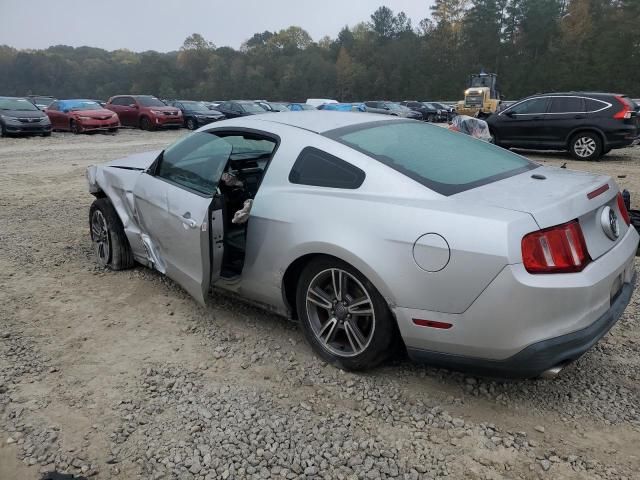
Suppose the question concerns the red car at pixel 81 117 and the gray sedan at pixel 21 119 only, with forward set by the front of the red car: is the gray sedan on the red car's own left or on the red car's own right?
on the red car's own right

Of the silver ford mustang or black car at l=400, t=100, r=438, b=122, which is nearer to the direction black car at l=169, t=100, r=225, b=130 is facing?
the silver ford mustang

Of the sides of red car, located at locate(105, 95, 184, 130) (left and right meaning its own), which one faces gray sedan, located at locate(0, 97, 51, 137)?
right

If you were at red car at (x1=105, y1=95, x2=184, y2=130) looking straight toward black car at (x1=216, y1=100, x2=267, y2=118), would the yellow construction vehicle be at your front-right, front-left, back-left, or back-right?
front-right

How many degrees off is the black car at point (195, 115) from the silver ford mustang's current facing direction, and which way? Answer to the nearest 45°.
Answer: approximately 45° to its right

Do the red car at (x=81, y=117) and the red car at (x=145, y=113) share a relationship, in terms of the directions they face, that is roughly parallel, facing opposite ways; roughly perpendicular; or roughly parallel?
roughly parallel

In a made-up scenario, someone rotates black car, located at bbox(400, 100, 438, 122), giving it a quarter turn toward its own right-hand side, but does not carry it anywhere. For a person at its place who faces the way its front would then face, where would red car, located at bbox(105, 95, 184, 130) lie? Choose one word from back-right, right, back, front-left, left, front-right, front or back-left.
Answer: front

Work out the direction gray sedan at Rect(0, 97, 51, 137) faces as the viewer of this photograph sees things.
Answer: facing the viewer and to the right of the viewer

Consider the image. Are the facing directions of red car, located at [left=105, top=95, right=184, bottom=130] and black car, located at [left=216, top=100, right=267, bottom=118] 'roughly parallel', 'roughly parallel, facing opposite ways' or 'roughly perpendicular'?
roughly parallel

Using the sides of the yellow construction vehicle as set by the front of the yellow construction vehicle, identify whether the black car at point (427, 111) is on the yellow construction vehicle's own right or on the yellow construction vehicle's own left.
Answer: on the yellow construction vehicle's own right

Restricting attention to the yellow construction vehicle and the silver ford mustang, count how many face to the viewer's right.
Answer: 0

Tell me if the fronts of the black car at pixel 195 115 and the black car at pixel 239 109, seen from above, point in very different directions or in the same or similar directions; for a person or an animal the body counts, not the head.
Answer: same or similar directions

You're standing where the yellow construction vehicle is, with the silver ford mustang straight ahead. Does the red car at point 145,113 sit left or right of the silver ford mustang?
right

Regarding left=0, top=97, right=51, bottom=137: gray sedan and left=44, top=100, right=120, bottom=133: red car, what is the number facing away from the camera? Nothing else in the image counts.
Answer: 0

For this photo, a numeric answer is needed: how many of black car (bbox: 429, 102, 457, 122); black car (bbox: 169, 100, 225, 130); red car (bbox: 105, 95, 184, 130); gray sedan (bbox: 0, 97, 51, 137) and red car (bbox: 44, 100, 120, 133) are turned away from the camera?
0

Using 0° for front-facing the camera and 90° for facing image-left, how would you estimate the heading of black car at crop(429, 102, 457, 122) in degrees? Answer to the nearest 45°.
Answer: approximately 315°

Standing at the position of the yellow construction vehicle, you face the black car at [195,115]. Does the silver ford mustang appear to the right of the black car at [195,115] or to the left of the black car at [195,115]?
left

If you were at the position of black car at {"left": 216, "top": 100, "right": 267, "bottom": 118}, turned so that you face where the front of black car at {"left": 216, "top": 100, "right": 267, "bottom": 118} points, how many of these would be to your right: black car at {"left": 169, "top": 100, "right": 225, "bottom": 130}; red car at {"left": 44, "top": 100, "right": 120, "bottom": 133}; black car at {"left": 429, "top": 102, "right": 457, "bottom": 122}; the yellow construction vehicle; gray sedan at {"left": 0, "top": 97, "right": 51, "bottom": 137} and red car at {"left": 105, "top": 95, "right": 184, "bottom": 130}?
4

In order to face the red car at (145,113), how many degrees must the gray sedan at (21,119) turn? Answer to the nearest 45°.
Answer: approximately 90° to its left
